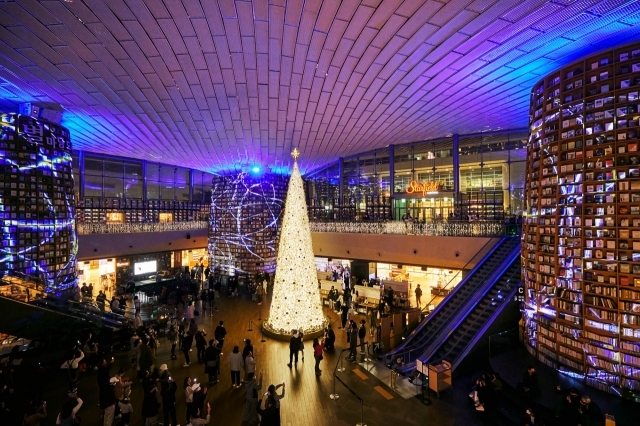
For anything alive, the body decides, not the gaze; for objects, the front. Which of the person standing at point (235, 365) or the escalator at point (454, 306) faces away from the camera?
the person standing

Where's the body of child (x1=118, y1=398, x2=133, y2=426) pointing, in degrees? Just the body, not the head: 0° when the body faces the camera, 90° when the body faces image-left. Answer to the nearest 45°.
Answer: approximately 180°

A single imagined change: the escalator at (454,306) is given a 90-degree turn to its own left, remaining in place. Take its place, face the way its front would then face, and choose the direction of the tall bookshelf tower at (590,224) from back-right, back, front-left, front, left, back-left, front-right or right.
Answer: front

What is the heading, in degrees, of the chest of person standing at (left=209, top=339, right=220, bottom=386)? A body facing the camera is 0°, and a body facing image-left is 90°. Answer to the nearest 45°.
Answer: approximately 225°

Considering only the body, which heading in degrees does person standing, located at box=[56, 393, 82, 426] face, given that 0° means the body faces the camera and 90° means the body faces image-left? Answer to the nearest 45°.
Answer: approximately 225°

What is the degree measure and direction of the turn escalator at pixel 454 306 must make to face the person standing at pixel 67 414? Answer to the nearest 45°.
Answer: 0° — it already faces them

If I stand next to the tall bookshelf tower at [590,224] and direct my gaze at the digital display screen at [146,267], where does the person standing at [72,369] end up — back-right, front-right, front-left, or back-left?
front-left

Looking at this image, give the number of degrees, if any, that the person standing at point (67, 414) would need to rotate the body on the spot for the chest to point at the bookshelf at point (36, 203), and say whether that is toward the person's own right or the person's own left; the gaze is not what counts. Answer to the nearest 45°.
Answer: approximately 45° to the person's own left

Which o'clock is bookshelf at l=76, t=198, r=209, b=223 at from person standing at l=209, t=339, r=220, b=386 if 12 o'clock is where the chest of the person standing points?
The bookshelf is roughly at 10 o'clock from the person standing.

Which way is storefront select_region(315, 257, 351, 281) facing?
toward the camera

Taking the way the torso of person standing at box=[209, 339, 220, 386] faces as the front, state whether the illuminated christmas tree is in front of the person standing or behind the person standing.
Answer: in front

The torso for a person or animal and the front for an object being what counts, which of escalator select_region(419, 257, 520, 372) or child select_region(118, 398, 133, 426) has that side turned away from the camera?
the child

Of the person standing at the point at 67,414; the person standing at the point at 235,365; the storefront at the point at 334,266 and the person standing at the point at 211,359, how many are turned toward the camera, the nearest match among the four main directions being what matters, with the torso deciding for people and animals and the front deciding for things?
1

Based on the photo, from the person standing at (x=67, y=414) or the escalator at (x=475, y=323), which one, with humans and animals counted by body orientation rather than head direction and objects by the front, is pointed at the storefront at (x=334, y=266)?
the person standing
